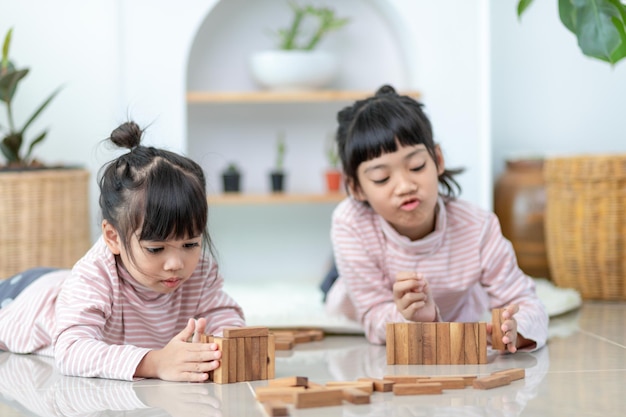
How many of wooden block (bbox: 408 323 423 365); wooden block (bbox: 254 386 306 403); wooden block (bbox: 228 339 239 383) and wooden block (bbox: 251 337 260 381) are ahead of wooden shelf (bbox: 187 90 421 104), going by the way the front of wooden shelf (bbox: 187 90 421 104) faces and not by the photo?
4

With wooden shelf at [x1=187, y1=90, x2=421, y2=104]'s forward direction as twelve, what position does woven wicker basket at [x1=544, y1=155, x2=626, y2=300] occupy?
The woven wicker basket is roughly at 10 o'clock from the wooden shelf.

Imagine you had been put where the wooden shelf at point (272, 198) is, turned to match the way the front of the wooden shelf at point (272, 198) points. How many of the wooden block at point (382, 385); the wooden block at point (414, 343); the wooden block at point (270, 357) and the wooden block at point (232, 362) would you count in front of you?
4

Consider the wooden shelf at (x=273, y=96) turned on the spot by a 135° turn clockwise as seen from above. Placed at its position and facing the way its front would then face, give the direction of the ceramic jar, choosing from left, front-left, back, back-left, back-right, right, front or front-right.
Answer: back-right

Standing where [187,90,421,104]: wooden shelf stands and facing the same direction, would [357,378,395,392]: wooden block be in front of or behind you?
in front

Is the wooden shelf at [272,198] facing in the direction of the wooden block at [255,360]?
yes

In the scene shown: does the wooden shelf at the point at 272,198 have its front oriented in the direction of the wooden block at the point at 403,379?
yes

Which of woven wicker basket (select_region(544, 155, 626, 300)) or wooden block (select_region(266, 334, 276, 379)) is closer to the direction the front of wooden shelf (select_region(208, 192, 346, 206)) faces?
the wooden block

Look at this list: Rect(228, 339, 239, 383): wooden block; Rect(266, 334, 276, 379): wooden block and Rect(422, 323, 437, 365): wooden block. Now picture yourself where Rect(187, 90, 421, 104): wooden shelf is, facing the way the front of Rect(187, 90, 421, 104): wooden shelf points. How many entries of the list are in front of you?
3

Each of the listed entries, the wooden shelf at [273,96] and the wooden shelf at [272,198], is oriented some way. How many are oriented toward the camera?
2

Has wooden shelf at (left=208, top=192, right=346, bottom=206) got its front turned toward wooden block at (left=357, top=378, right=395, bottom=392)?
yes

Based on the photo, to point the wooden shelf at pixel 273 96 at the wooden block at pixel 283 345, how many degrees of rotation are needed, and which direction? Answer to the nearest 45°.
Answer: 0° — it already faces it

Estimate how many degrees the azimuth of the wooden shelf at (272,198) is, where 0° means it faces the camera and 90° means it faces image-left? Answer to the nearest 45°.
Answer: approximately 0°
